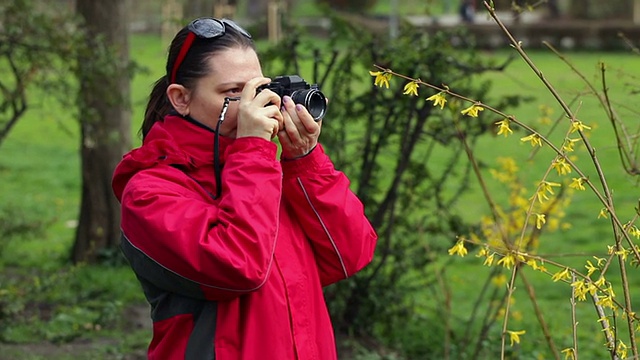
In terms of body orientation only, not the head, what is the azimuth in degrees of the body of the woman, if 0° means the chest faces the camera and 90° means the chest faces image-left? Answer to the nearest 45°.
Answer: approximately 315°

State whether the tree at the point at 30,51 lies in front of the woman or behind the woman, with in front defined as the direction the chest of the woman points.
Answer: behind

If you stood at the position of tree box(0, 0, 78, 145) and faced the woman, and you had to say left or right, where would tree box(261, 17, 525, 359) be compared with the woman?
left

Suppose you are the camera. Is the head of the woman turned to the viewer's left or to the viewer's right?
to the viewer's right

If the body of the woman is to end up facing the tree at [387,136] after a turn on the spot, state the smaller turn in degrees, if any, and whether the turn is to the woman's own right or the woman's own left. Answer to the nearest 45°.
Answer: approximately 135° to the woman's own left
